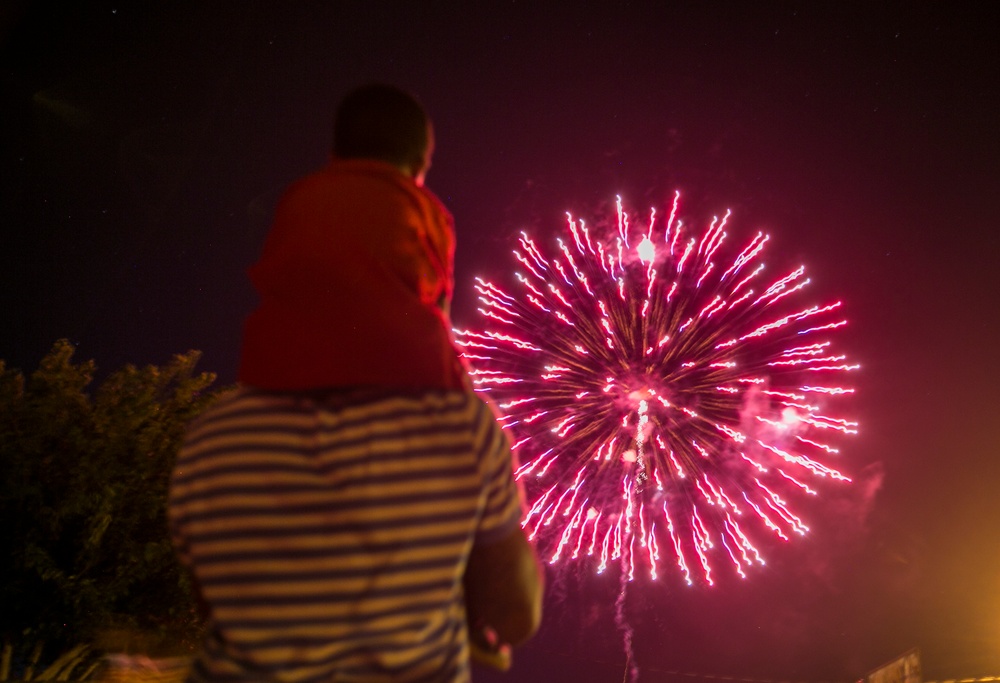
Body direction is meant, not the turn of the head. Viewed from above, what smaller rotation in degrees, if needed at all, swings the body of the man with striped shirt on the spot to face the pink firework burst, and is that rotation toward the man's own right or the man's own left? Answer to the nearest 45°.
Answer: approximately 45° to the man's own right

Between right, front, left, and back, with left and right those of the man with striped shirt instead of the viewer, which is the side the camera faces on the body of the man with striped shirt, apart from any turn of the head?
back
